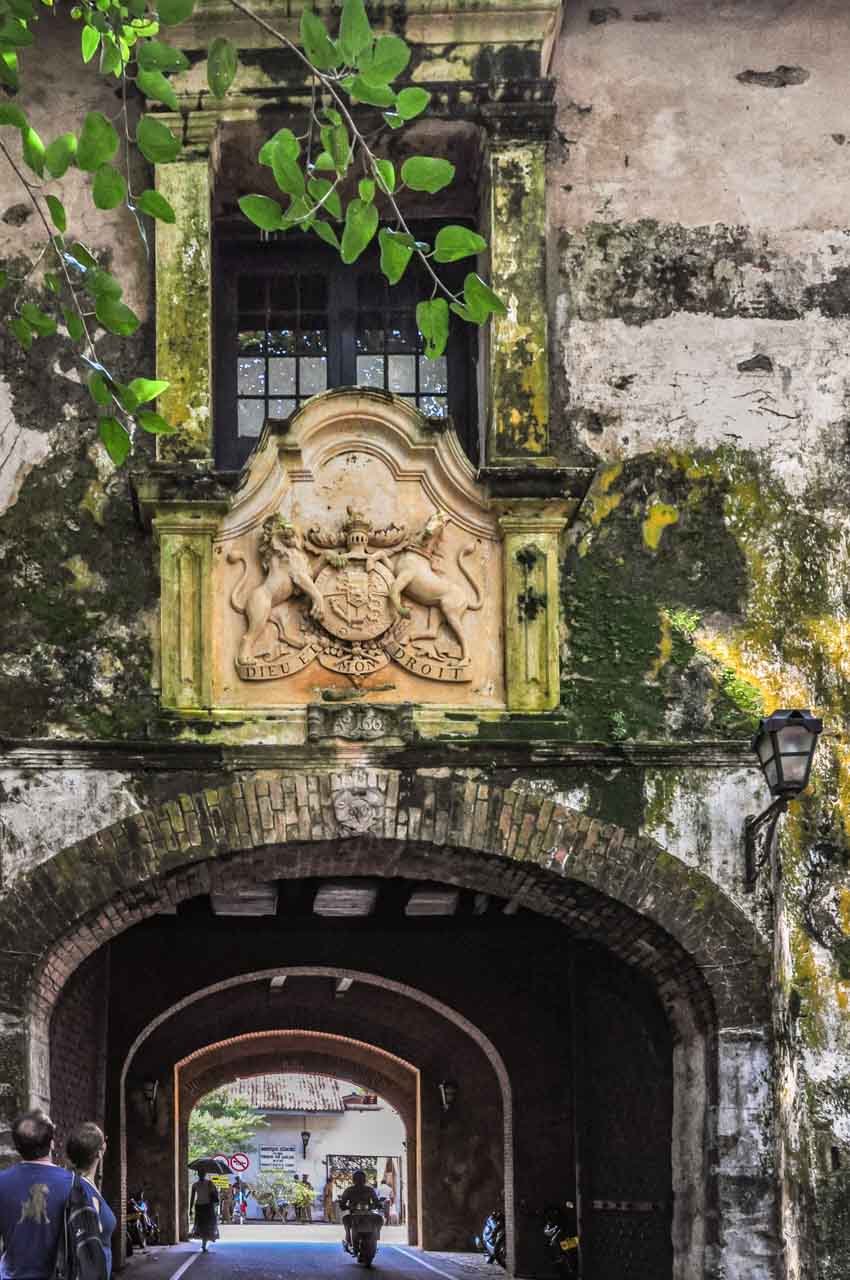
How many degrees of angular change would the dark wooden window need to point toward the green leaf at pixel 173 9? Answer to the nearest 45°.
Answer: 0° — it already faces it

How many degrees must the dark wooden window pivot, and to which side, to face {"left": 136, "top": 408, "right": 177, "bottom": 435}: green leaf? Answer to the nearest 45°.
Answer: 0° — it already faces it

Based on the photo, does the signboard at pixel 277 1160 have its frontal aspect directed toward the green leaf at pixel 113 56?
yes

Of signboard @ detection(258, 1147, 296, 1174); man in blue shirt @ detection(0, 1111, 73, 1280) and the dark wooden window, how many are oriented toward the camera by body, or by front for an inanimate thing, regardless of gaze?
2

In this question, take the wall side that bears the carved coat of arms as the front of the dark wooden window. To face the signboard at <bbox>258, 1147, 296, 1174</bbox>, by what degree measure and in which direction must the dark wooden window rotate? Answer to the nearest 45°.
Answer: approximately 180°

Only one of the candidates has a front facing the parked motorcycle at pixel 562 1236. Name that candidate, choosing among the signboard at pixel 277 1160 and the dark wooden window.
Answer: the signboard

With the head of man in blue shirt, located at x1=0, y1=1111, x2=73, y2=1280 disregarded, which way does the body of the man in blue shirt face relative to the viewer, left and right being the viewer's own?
facing away from the viewer

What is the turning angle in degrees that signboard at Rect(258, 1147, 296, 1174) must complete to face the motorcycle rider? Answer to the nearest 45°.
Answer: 0° — it already faces them

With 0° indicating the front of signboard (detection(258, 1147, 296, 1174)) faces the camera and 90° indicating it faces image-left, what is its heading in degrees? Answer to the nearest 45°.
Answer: approximately 0°
